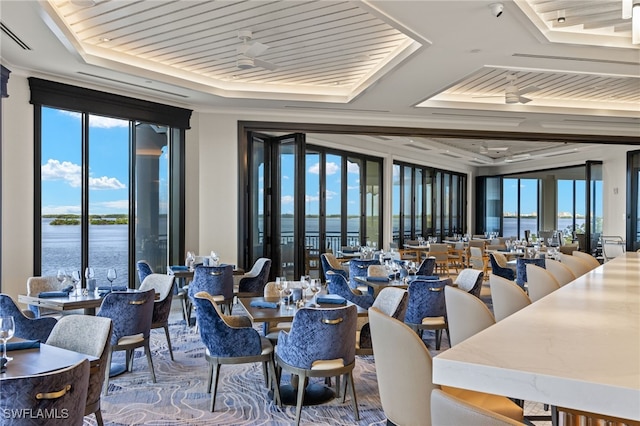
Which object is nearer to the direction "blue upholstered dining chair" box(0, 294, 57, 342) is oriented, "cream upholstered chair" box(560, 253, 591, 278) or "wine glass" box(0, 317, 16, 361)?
the cream upholstered chair

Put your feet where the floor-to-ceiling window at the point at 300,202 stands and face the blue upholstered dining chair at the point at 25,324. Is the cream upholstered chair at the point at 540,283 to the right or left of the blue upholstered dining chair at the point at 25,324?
left

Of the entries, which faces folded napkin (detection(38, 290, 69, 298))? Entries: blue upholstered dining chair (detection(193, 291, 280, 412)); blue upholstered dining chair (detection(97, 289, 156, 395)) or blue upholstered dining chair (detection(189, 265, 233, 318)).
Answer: blue upholstered dining chair (detection(97, 289, 156, 395))

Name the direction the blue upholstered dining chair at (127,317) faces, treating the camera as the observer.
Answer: facing away from the viewer and to the left of the viewer

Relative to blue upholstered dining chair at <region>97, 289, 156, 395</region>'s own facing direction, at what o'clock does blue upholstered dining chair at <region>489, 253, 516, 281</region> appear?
blue upholstered dining chair at <region>489, 253, 516, 281</region> is roughly at 4 o'clock from blue upholstered dining chair at <region>97, 289, 156, 395</region>.

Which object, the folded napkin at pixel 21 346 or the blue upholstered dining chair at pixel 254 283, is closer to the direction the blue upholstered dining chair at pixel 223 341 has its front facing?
the blue upholstered dining chair

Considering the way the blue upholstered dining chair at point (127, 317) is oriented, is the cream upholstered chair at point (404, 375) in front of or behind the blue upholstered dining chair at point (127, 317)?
behind
